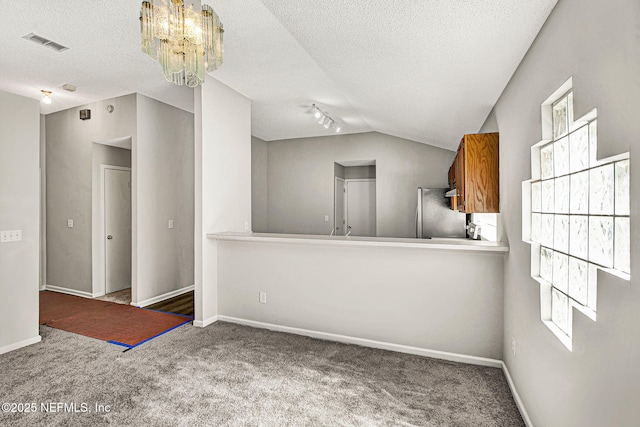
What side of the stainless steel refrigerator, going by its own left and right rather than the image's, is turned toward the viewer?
left

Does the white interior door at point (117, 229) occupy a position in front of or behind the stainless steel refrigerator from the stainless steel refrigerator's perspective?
in front

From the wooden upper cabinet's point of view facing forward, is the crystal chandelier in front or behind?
in front

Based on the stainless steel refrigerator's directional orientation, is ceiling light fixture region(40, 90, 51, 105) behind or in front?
in front

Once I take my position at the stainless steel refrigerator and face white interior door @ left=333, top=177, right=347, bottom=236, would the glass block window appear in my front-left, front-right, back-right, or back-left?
back-left

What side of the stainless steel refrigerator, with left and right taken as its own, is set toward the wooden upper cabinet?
left

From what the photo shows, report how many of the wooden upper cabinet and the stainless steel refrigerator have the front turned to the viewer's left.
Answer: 2

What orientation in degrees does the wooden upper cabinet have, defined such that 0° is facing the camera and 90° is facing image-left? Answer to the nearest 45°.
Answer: approximately 90°
